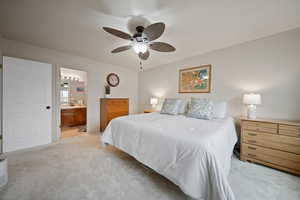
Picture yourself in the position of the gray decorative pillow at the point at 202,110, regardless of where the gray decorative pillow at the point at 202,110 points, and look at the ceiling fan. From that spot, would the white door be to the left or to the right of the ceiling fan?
right

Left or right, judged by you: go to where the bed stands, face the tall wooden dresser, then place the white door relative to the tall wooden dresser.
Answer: left

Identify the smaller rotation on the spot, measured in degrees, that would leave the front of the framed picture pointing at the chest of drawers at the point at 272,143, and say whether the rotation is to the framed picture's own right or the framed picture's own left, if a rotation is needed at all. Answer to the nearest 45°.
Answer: approximately 90° to the framed picture's own left

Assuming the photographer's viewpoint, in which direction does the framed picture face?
facing the viewer and to the left of the viewer

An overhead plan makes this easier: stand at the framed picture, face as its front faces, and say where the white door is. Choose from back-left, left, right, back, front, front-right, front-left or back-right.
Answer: front

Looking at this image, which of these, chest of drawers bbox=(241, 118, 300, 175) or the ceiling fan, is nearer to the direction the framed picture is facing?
the ceiling fan

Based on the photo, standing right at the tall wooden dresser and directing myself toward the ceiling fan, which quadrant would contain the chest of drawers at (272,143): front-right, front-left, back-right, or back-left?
front-left

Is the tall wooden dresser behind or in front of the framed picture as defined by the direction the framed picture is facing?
in front

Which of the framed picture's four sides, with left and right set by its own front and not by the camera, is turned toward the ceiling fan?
front

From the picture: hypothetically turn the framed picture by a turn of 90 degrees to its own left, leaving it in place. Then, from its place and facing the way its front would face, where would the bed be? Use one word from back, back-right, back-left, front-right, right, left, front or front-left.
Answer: front-right

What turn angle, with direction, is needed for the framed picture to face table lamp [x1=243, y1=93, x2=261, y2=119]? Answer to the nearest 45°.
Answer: approximately 90° to its left
